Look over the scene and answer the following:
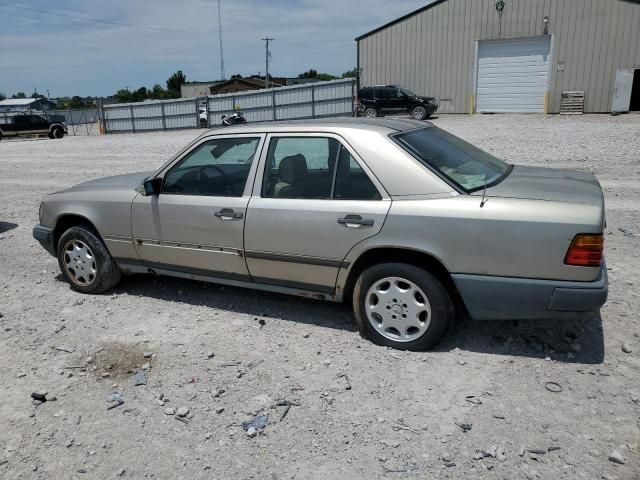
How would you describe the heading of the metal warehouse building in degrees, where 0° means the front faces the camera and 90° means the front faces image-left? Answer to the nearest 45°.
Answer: approximately 0°

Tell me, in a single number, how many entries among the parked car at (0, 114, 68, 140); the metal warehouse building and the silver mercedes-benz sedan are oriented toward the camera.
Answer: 1

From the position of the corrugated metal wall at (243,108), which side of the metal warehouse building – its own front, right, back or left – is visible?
right

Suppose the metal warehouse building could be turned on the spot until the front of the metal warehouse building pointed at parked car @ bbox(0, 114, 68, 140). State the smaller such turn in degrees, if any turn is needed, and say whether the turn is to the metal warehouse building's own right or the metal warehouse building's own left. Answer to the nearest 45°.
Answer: approximately 90° to the metal warehouse building's own right

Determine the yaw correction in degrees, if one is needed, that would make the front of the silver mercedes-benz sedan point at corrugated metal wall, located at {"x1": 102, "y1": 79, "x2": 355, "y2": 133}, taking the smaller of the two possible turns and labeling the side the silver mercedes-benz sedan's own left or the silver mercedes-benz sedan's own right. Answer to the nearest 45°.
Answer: approximately 45° to the silver mercedes-benz sedan's own right

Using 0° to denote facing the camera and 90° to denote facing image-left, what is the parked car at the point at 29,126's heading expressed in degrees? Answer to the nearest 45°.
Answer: approximately 270°

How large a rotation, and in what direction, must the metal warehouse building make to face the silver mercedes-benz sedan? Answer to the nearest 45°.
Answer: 0° — it already faces it

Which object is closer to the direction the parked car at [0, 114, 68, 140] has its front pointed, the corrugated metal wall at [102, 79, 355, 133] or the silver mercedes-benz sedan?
the corrugated metal wall

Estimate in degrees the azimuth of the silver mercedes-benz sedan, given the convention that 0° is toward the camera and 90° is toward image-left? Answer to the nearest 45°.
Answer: approximately 135°
